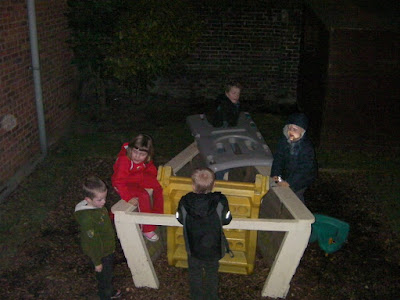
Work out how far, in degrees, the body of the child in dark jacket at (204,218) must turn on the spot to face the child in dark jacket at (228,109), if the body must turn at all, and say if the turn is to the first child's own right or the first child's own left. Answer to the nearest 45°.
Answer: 0° — they already face them

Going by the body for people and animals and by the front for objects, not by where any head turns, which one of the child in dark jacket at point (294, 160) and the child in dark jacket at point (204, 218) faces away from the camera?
the child in dark jacket at point (204, 218)

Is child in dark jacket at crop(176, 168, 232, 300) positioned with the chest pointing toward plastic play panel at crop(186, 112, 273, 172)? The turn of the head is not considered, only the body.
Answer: yes

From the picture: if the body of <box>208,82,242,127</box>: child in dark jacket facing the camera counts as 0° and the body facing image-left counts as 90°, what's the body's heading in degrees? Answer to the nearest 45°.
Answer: approximately 315°

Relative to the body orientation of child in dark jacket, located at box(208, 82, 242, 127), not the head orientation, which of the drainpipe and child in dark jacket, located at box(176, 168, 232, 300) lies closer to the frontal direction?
the child in dark jacket

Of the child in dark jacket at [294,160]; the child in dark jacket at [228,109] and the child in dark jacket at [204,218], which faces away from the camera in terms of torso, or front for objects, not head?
the child in dark jacket at [204,218]

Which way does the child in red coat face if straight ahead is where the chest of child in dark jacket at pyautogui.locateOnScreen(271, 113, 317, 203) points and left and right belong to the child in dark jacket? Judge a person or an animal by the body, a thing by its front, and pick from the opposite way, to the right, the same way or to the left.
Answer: to the left

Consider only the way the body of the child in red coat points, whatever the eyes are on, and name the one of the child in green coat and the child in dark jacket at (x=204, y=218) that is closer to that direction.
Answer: the child in dark jacket

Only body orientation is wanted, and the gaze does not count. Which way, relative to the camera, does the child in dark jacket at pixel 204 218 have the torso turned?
away from the camera

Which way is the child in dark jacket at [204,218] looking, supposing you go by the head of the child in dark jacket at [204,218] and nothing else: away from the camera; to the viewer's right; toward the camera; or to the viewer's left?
away from the camera

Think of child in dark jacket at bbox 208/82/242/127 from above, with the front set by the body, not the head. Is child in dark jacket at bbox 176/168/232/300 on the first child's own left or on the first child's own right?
on the first child's own right

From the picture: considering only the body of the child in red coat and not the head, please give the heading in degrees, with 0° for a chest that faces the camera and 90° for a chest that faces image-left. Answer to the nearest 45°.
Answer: approximately 315°
